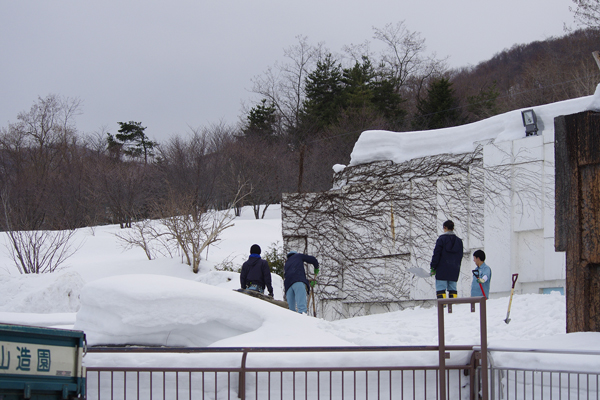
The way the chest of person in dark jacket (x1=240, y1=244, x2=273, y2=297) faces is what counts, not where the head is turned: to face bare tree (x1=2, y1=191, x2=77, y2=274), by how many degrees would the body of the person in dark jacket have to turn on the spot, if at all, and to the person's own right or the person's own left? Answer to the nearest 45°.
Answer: approximately 45° to the person's own left

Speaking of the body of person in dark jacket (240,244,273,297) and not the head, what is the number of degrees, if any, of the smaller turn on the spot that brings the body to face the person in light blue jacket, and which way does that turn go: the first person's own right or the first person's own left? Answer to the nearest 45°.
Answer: approximately 90° to the first person's own right

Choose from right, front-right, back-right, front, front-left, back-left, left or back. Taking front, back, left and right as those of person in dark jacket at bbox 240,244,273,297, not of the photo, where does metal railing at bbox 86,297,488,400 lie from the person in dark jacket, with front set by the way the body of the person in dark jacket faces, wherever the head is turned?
back

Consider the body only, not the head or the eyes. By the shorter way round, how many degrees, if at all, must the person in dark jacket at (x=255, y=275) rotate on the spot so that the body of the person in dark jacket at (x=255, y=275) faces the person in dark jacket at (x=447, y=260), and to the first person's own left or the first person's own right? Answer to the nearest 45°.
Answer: approximately 90° to the first person's own right

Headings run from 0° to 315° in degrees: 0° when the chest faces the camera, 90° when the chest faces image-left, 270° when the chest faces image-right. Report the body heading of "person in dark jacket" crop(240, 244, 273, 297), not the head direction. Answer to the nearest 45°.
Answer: approximately 180°

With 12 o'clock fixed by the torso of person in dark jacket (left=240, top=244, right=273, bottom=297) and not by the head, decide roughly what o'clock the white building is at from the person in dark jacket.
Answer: The white building is roughly at 2 o'clock from the person in dark jacket.

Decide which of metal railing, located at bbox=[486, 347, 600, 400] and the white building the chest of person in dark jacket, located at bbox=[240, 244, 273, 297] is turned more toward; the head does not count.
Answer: the white building

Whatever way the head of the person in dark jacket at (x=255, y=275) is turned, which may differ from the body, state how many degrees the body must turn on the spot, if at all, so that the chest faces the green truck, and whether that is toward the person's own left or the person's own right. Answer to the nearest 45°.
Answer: approximately 180°

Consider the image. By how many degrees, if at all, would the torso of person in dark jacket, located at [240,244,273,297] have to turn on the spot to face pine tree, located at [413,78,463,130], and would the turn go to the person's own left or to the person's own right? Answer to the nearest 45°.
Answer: approximately 45° to the person's own right

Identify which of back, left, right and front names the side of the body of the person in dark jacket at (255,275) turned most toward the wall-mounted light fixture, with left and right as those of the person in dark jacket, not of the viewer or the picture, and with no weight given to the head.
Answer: right

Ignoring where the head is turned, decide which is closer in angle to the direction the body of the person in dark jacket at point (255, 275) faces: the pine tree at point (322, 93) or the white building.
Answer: the pine tree
